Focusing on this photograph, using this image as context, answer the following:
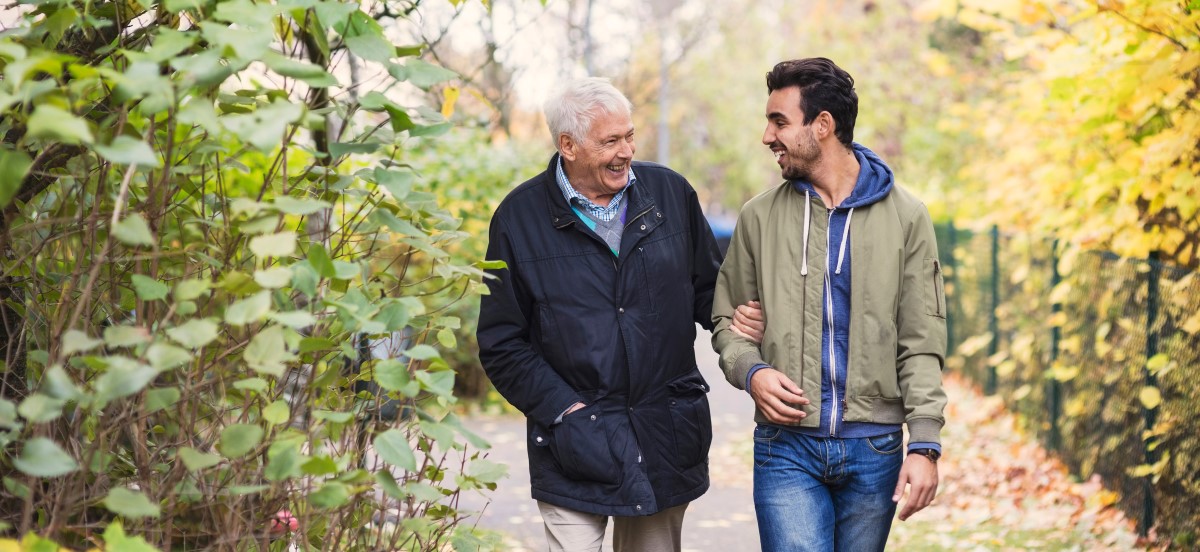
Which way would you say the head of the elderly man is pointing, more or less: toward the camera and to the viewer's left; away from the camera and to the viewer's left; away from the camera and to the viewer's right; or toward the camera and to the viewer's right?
toward the camera and to the viewer's right

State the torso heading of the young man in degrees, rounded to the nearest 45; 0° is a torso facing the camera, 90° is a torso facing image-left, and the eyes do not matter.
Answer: approximately 0°

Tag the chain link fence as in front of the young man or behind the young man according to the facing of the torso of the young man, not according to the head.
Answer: behind

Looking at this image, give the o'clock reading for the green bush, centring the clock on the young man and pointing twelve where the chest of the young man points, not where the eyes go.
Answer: The green bush is roughly at 2 o'clock from the young man.

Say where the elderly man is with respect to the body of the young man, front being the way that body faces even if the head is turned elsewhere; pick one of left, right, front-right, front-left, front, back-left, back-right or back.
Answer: right

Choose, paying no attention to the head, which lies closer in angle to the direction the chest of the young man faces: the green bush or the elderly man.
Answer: the green bush

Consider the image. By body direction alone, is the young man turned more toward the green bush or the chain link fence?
the green bush
